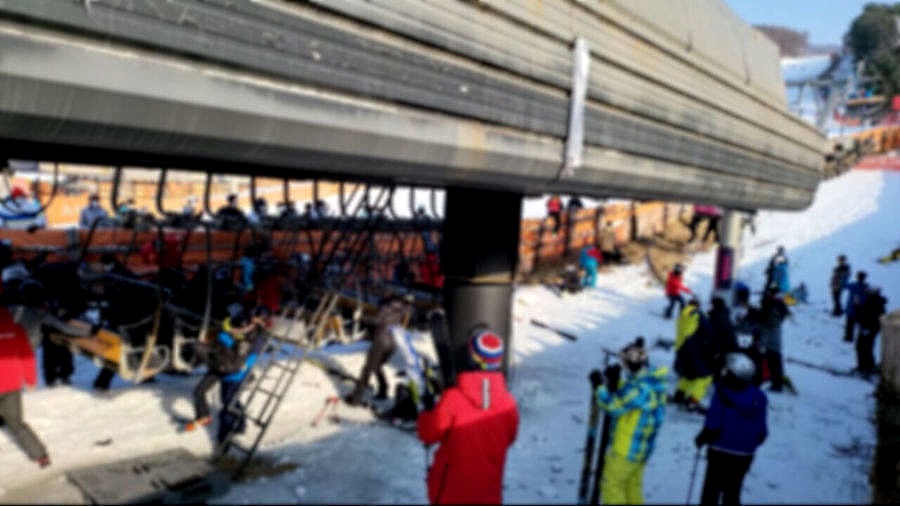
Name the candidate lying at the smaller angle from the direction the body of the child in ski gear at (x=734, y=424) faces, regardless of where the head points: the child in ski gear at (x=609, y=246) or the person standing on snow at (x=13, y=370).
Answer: the child in ski gear

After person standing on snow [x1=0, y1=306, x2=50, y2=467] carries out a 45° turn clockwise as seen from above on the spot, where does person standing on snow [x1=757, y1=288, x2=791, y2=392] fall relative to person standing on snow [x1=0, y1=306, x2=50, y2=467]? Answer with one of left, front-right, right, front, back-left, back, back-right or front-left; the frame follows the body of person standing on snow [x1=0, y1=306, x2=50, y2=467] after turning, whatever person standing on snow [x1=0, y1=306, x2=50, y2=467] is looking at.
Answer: back-right

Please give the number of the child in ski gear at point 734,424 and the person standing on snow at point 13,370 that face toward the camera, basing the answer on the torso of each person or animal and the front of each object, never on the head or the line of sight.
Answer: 0

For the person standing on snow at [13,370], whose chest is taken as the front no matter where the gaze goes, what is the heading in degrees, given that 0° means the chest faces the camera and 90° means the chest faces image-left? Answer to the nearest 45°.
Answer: approximately 90°

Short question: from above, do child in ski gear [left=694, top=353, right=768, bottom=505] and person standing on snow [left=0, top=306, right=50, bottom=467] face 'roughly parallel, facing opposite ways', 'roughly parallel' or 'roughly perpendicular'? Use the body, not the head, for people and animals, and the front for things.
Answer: roughly perpendicular

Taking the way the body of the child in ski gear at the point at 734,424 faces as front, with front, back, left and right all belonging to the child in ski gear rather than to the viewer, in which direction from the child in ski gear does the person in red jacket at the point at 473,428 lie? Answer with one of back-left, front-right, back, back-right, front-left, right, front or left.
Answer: left

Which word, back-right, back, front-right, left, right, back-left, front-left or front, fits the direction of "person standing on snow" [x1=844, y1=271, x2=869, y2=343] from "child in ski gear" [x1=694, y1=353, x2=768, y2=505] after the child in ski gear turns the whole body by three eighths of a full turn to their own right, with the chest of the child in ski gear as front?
left

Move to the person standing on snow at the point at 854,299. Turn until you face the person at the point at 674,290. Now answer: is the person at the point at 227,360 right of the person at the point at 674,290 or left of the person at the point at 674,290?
left

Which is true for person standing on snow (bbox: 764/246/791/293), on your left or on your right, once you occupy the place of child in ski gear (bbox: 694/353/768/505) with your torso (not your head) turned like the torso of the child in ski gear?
on your right

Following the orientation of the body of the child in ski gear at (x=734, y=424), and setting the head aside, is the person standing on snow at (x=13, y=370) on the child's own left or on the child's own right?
on the child's own left

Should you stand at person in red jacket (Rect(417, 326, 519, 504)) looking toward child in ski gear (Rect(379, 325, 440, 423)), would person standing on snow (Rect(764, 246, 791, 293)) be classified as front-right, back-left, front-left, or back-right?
front-right

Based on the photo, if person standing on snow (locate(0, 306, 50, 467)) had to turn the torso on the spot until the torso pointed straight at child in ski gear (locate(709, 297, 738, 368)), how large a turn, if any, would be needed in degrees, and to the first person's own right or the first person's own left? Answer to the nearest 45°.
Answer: approximately 180°

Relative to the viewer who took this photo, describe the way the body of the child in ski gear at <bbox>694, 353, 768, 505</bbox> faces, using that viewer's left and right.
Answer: facing away from the viewer and to the left of the viewer

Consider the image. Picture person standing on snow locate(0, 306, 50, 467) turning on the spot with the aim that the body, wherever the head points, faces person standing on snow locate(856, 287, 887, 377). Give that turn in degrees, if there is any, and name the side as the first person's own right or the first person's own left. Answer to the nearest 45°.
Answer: approximately 180°
